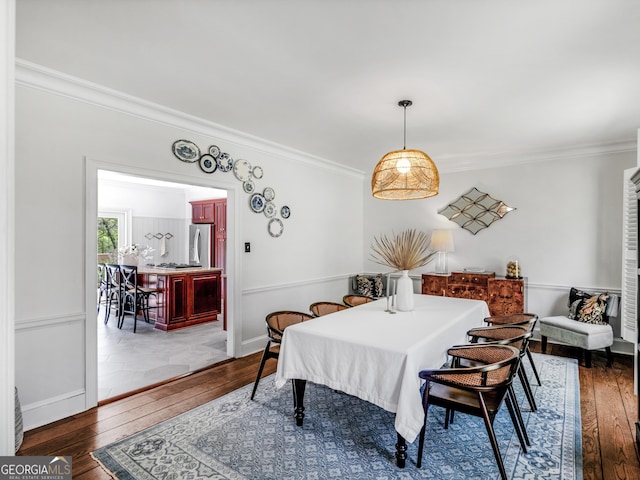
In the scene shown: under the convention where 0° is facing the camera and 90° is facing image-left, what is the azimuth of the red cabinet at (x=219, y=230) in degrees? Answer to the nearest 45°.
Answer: approximately 45°

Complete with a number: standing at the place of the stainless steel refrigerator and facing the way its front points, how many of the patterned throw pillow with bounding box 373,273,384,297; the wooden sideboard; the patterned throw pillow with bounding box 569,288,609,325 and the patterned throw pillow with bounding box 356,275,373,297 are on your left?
4

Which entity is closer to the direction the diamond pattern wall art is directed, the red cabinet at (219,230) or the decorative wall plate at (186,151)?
the decorative wall plate

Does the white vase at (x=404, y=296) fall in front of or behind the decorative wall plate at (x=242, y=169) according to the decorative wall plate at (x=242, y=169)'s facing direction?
in front

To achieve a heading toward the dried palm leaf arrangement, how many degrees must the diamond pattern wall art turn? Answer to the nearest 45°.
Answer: approximately 90° to its right

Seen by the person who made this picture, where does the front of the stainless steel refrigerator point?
facing the viewer and to the left of the viewer

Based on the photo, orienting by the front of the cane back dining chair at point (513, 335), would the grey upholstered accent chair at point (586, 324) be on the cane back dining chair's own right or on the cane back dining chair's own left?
on the cane back dining chair's own right

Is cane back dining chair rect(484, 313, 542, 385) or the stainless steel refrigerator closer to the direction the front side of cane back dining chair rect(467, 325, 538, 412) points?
the stainless steel refrigerator

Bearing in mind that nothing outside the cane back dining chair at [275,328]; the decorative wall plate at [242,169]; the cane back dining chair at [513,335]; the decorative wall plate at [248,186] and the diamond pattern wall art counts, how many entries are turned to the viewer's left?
1

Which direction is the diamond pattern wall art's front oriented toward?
toward the camera

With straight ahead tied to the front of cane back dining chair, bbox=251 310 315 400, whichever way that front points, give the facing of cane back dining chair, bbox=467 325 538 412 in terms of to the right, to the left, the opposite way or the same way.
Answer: the opposite way

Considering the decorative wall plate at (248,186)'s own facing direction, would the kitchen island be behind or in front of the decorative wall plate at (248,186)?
behind

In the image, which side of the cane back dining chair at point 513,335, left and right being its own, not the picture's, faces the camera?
left
